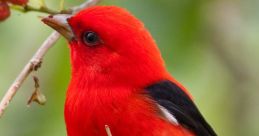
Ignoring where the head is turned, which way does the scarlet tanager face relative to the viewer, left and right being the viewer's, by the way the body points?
facing to the left of the viewer
